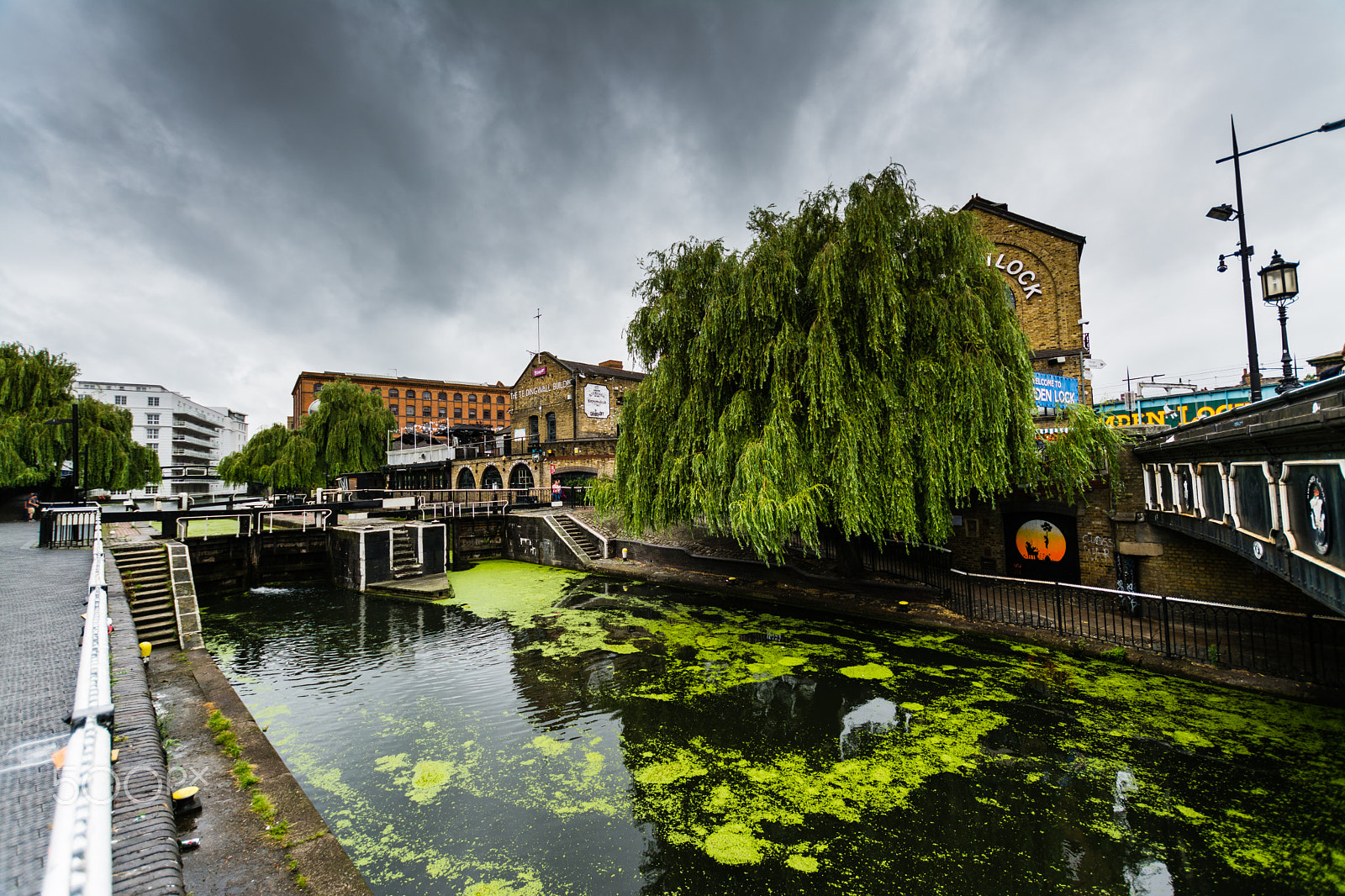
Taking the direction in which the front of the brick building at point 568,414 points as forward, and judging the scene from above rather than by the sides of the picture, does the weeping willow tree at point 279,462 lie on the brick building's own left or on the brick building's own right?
on the brick building's own right

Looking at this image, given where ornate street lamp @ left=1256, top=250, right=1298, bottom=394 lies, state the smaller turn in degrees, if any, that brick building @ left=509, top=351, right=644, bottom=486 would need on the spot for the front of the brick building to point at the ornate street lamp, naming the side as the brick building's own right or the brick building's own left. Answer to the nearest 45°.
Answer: approximately 45° to the brick building's own left

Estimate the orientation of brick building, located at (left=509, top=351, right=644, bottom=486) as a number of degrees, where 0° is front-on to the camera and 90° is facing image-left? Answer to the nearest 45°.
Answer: approximately 45°

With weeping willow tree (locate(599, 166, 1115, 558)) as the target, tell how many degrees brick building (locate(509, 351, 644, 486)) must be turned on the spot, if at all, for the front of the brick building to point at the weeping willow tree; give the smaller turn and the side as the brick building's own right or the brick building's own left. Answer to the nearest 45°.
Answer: approximately 45° to the brick building's own left

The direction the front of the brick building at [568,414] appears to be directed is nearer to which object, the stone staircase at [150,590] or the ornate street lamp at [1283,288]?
the stone staircase
